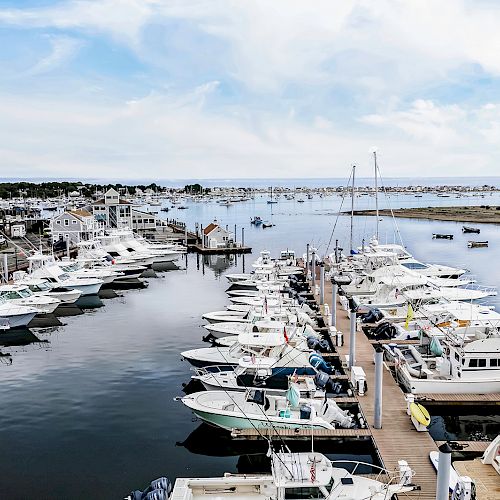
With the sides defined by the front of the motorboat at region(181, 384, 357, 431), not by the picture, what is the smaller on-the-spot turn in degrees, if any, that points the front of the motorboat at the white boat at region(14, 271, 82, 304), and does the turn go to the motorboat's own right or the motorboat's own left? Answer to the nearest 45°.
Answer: approximately 45° to the motorboat's own right

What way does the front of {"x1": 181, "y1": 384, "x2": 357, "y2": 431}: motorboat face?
to the viewer's left

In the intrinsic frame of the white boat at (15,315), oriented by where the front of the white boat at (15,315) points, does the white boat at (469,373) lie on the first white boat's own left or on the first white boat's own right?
on the first white boat's own right

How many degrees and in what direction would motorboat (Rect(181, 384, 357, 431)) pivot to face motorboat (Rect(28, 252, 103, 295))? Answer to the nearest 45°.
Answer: approximately 45° to its right

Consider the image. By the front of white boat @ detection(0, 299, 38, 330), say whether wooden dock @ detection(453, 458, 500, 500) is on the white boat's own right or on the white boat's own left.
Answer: on the white boat's own right

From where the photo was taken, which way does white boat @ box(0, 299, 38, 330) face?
to the viewer's right

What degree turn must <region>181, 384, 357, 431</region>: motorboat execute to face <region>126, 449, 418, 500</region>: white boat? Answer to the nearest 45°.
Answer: approximately 90° to its left

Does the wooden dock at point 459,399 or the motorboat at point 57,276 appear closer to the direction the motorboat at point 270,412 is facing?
the motorboat

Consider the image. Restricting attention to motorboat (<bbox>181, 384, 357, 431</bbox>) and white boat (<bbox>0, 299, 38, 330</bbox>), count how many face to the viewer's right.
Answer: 1

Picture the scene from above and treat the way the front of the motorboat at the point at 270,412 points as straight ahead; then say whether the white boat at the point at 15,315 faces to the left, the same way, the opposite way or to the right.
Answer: the opposite way
